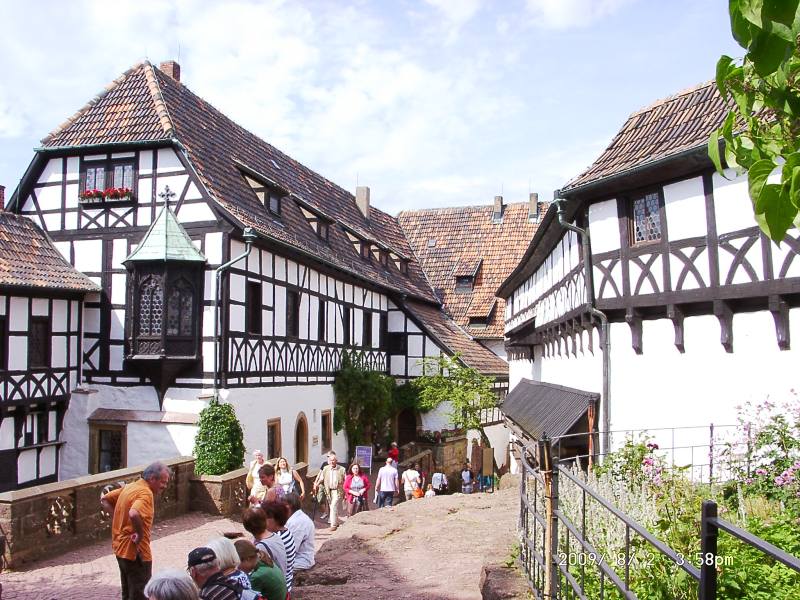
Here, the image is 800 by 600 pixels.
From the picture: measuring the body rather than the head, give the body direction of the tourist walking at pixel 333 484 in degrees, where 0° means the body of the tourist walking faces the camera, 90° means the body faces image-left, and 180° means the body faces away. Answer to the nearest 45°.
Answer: approximately 0°

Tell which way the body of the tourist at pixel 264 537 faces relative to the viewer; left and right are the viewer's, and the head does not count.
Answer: facing away from the viewer and to the left of the viewer

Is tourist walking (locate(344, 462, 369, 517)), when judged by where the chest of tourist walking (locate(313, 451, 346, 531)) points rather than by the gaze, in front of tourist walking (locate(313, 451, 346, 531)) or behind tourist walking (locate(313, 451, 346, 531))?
behind

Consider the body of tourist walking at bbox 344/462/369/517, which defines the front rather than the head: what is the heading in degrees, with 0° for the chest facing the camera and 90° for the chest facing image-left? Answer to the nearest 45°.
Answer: approximately 0°
